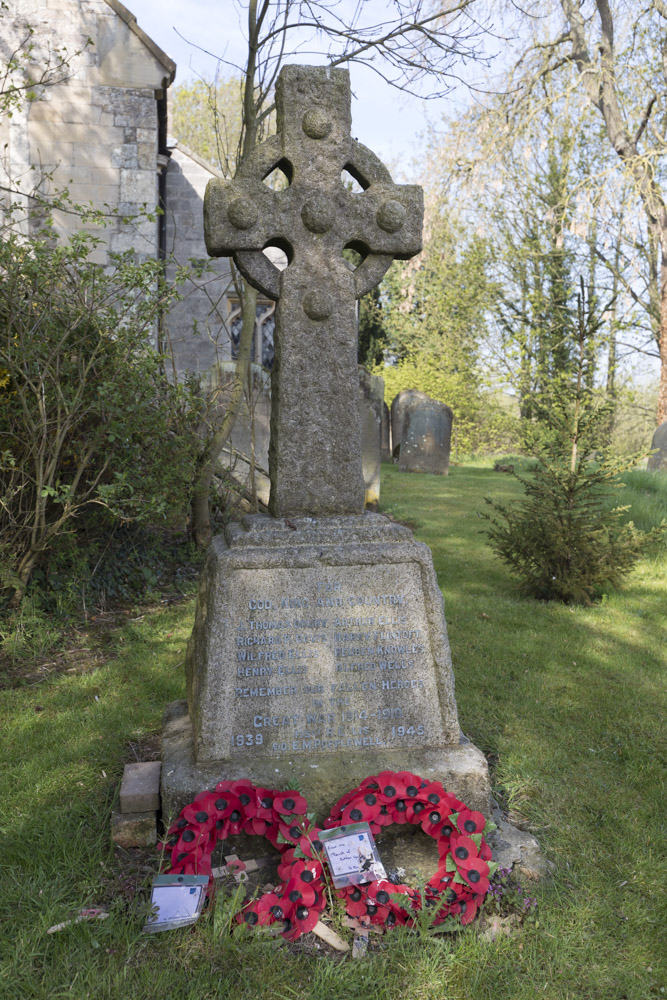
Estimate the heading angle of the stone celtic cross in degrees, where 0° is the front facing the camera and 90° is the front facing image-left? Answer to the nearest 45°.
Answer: approximately 0°

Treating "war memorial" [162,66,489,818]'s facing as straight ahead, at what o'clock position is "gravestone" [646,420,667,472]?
"gravestone" [646,420,667,472] is roughly at 7 o'clock from "war memorial" [162,66,489,818].

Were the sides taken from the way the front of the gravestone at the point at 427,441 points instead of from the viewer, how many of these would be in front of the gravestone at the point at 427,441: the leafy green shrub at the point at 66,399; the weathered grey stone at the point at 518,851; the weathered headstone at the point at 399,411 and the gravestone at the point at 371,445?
3

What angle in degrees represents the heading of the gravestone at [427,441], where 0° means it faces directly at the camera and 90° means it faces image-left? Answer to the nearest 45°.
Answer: approximately 0°

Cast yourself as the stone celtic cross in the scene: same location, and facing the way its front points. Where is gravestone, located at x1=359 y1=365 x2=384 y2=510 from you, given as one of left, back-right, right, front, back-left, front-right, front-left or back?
back

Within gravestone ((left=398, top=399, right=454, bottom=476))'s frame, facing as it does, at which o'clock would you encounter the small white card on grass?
The small white card on grass is roughly at 12 o'clock from the gravestone.

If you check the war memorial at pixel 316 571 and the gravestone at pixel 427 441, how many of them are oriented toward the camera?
2

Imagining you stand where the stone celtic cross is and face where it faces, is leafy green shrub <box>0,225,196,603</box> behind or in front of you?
behind

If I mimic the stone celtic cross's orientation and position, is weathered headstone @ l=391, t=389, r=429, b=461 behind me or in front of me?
behind

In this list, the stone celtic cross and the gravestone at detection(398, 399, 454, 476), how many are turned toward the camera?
2
